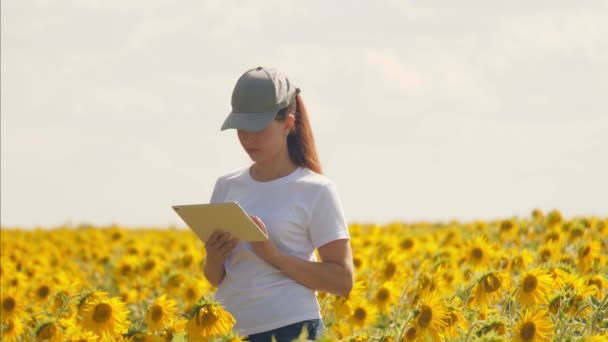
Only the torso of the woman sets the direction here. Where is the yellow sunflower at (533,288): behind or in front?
behind

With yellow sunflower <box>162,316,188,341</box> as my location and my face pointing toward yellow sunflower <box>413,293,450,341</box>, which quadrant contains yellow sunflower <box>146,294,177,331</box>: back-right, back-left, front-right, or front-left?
back-left

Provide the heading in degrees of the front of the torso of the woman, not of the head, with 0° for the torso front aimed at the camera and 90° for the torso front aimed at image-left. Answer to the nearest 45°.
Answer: approximately 45°

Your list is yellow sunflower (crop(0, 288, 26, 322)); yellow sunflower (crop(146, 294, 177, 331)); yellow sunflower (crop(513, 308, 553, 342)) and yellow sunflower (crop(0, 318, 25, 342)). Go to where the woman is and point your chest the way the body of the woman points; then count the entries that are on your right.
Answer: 3

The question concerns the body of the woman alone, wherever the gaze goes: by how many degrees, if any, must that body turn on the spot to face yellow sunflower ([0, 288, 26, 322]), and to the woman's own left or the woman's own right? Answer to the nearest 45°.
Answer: approximately 90° to the woman's own right

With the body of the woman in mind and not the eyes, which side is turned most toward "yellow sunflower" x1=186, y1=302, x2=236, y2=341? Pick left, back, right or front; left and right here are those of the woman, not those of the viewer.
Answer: front

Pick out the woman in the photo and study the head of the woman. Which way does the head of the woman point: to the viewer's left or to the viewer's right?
to the viewer's left

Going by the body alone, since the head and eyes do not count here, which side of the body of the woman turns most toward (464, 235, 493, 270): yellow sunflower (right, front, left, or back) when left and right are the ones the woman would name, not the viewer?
back

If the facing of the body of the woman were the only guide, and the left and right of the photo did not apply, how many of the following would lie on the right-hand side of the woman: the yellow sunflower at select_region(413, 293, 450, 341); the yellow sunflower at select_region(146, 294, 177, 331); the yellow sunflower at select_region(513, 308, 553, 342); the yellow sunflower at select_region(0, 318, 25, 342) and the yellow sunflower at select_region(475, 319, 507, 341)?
2

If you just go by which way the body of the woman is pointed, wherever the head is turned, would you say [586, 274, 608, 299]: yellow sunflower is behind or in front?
behind

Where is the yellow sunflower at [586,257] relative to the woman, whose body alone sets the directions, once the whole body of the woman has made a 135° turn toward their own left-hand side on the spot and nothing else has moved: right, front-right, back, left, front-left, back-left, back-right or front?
front-left
